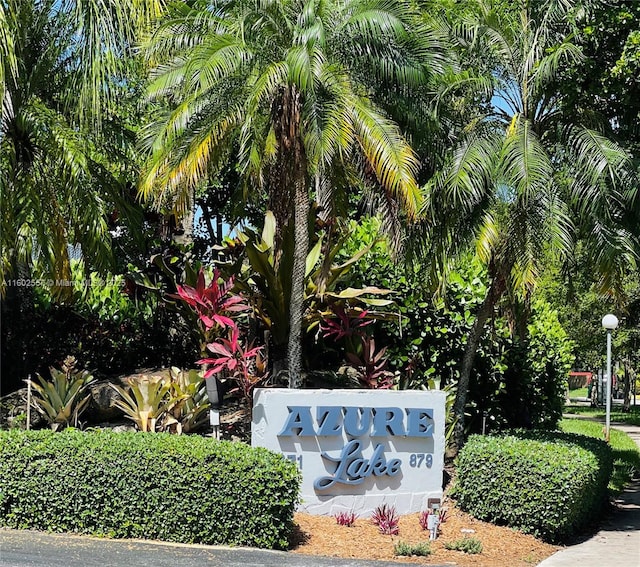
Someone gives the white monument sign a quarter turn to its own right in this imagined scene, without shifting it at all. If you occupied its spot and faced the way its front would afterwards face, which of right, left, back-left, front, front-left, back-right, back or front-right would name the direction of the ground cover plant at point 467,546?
back-left

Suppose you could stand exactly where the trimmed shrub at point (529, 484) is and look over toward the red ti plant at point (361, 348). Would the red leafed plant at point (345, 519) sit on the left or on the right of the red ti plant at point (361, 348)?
left

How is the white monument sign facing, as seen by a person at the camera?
facing the viewer

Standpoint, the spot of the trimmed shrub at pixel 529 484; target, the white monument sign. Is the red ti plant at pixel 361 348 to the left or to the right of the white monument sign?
right

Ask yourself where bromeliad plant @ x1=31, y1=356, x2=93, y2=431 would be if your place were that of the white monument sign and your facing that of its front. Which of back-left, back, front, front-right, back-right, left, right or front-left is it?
right

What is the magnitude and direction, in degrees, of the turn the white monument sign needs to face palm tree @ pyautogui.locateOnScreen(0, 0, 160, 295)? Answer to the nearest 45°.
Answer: approximately 90° to its right

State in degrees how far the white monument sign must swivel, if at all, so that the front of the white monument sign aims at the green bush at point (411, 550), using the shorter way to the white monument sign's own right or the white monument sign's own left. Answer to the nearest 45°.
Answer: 0° — it already faces it

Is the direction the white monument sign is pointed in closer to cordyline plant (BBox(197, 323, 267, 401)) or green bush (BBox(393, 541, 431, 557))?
the green bush

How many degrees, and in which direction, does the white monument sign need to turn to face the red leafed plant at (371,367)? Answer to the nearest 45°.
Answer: approximately 180°

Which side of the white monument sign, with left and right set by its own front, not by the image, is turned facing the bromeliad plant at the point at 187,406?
right

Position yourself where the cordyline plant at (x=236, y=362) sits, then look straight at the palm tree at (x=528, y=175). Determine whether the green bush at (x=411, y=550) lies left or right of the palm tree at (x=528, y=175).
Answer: right

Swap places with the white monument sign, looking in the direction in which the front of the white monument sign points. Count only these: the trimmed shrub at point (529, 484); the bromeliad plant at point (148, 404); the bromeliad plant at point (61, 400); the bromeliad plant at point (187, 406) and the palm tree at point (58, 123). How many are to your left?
1

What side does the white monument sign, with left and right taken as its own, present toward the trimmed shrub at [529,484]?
left

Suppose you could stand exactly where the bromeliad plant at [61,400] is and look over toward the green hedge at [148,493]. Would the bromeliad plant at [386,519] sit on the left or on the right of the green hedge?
left
